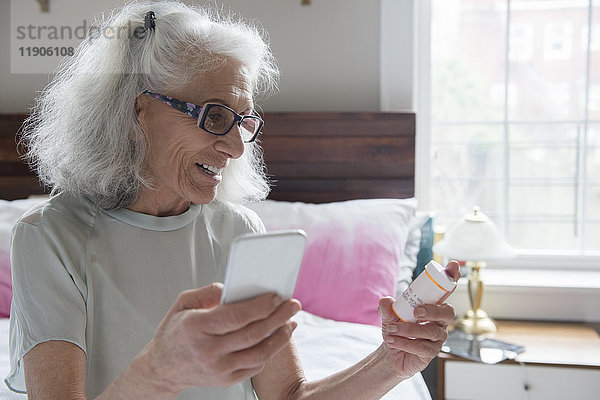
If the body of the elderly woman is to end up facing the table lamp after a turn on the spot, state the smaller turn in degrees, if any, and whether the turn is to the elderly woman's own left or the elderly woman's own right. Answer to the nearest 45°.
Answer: approximately 90° to the elderly woman's own left

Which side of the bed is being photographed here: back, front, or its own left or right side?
front

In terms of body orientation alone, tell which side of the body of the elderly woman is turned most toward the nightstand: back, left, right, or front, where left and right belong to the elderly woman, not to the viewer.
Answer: left

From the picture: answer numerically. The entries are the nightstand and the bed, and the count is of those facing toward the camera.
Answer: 2

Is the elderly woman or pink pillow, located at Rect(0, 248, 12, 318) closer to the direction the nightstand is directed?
the elderly woman

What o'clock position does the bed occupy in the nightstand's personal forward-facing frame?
The bed is roughly at 3 o'clock from the nightstand.

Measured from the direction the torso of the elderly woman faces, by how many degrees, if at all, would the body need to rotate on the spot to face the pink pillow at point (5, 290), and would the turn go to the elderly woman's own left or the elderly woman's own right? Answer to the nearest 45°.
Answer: approximately 180°

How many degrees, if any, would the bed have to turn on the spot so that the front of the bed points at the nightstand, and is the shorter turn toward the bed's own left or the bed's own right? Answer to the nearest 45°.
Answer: approximately 90° to the bed's own left

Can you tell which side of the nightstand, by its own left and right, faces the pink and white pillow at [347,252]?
right

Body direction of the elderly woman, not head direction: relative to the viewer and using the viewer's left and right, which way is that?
facing the viewer and to the right of the viewer
